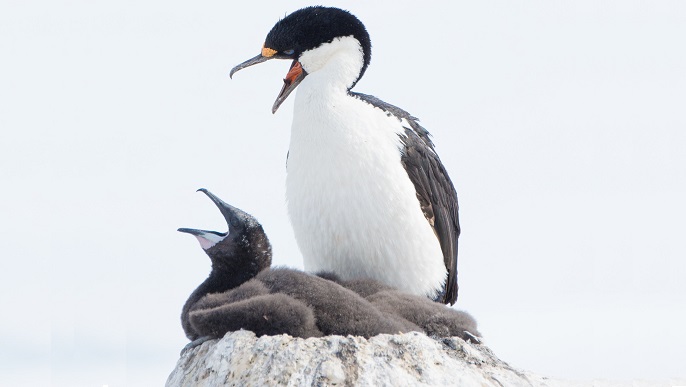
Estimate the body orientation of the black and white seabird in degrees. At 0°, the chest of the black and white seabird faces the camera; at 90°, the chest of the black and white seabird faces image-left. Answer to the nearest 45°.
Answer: approximately 45°
